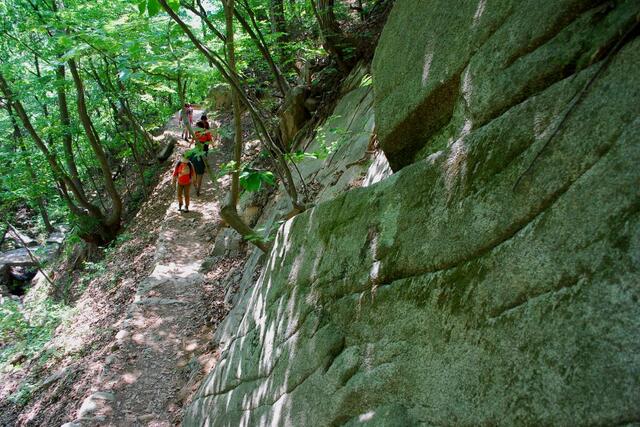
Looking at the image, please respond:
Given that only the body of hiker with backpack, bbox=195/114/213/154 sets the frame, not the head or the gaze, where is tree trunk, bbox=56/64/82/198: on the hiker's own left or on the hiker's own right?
on the hiker's own left

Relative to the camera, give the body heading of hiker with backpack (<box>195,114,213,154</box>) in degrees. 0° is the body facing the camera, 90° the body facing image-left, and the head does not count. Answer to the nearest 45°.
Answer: approximately 180°

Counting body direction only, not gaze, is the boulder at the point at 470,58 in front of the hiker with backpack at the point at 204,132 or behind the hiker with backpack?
behind
